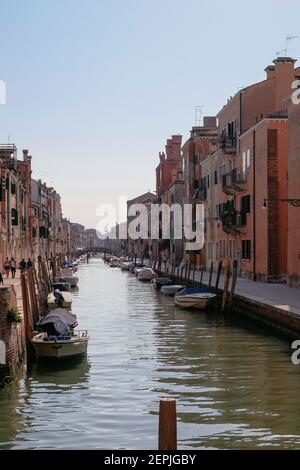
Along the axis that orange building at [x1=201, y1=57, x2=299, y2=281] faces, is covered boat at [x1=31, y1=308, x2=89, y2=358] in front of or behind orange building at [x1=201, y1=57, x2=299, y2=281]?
in front

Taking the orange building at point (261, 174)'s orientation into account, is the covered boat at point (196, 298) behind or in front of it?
in front

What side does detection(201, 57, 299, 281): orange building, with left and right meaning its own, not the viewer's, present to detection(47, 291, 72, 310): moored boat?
front

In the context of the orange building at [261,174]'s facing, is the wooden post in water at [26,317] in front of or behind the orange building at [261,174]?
in front

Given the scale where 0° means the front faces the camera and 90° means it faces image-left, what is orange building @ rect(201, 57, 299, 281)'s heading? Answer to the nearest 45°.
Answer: approximately 45°

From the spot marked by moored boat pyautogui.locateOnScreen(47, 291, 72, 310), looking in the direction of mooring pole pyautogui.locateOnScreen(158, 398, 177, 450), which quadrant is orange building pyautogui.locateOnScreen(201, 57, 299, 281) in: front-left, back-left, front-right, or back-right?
back-left

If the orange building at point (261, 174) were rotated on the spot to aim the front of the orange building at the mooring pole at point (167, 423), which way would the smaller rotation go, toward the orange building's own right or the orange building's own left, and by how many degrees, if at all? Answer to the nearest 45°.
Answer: approximately 45° to the orange building's own left
